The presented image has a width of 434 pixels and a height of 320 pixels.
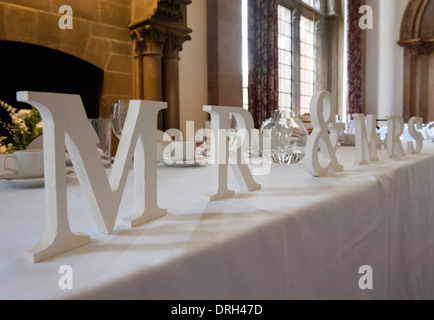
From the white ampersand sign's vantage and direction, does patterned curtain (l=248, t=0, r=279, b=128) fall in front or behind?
behind

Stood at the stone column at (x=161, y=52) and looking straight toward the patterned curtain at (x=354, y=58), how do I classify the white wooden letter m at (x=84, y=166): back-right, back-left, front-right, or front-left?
back-right

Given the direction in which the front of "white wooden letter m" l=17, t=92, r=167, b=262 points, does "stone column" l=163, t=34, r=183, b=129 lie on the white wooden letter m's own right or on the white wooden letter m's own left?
on the white wooden letter m's own left

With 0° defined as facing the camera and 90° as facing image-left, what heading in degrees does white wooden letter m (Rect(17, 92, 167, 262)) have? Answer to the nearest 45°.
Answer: approximately 315°

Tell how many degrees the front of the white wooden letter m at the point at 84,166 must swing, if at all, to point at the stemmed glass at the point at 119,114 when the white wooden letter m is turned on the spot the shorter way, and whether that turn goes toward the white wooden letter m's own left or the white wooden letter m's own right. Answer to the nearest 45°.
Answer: approximately 135° to the white wooden letter m's own left

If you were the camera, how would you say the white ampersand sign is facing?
facing the viewer and to the right of the viewer
